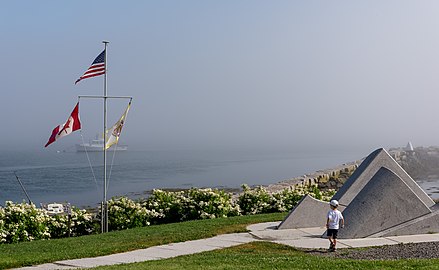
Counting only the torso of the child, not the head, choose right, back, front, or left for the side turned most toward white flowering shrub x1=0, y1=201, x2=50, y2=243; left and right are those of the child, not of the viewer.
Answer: left

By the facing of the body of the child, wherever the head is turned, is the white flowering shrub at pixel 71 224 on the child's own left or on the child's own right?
on the child's own left

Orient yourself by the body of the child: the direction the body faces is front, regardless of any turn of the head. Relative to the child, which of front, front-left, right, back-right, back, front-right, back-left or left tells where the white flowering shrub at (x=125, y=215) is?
front-left

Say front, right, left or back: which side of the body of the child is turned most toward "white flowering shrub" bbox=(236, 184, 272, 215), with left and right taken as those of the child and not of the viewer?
front

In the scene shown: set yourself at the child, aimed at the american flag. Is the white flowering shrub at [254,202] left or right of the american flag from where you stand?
right

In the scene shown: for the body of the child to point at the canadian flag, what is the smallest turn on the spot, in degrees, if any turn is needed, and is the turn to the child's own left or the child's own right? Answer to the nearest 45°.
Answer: approximately 45° to the child's own left

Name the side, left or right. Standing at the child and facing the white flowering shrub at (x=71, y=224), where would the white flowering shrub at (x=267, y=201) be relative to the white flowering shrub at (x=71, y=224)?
right

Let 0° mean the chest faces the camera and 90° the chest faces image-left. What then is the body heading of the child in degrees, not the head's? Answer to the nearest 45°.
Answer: approximately 180°

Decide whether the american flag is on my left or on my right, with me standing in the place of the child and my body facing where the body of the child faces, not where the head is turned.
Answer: on my left

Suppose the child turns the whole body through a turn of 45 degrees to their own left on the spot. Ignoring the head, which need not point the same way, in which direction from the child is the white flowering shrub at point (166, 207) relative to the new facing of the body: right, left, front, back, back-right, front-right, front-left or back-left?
front

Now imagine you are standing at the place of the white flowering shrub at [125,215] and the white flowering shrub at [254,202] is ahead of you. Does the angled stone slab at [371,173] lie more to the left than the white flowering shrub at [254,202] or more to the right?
right

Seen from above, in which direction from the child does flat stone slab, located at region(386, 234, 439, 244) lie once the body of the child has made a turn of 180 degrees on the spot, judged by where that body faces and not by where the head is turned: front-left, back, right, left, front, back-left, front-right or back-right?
back-left

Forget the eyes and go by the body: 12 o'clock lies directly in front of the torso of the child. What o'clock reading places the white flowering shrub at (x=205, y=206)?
The white flowering shrub is roughly at 11 o'clock from the child.
